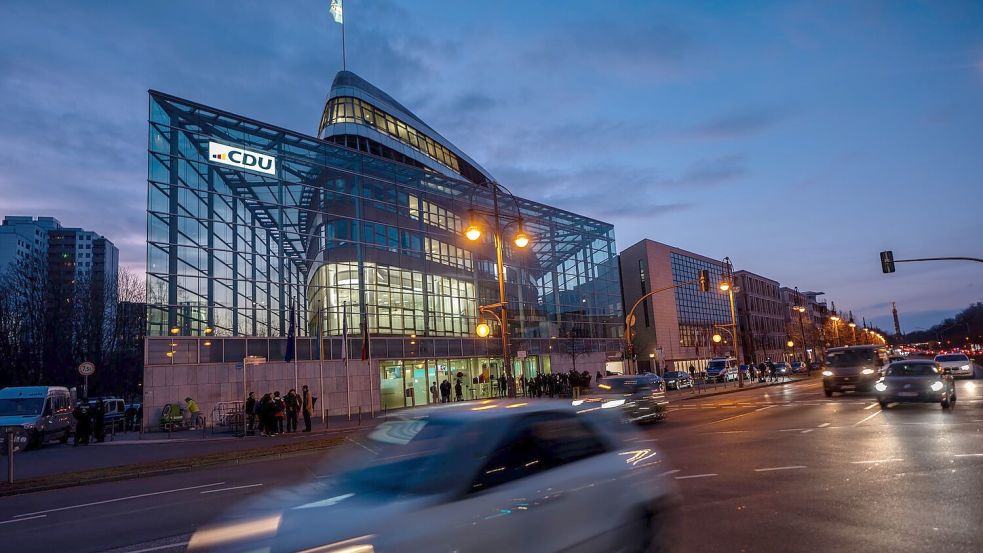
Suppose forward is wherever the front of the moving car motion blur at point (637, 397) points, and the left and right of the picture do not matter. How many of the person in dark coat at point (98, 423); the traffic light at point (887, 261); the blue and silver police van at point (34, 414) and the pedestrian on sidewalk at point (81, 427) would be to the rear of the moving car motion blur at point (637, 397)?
1

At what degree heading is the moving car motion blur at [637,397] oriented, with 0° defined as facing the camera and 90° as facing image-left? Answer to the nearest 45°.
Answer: approximately 45°

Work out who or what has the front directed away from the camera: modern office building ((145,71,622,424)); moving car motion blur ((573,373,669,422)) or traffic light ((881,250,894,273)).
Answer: the traffic light

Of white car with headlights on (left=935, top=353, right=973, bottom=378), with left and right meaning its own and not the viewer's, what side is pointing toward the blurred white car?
front

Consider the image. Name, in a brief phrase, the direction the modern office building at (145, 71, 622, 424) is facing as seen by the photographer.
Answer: facing the viewer and to the right of the viewer

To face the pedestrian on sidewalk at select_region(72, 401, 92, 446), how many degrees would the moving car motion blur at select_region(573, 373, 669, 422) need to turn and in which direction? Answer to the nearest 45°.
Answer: approximately 45° to its right

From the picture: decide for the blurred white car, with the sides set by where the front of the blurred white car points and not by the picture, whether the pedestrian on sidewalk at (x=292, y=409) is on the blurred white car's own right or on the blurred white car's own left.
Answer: on the blurred white car's own right

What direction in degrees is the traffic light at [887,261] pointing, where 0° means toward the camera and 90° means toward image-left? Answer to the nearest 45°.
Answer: approximately 180°

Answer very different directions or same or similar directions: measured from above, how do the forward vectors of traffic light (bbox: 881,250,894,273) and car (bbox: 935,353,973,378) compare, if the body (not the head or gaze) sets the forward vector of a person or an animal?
very different directions

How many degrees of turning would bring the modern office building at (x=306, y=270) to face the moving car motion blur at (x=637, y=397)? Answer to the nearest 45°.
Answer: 0° — it already faces it
